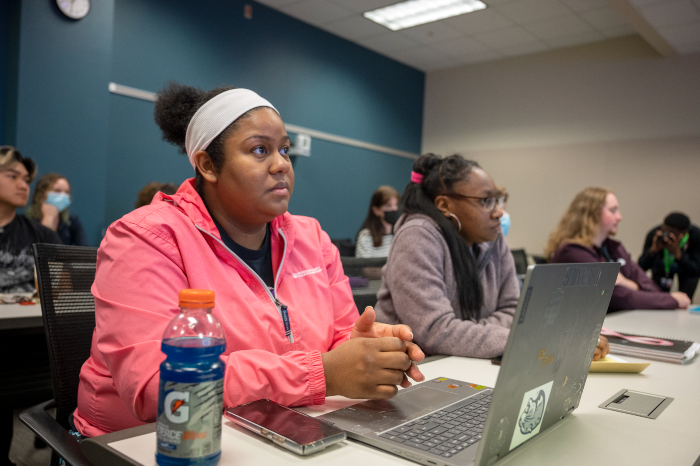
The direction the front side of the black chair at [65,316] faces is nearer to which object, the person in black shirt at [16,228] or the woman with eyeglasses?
the woman with eyeglasses

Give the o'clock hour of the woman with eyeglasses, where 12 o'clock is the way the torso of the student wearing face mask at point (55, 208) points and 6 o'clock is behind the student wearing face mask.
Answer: The woman with eyeglasses is roughly at 1 o'clock from the student wearing face mask.

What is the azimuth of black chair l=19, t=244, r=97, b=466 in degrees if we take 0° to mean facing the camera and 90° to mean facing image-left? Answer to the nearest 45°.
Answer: approximately 315°

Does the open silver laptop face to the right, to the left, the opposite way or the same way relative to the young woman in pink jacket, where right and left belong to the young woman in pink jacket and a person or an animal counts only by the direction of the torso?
the opposite way

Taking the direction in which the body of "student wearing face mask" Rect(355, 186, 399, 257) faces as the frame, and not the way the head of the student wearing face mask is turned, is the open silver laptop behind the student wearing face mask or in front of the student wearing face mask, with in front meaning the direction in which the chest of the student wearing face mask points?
in front

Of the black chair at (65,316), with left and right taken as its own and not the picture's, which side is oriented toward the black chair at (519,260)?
left

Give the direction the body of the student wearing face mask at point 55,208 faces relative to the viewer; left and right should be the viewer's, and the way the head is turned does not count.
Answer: facing the viewer and to the right of the viewer

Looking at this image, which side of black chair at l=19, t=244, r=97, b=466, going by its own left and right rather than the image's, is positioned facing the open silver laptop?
front

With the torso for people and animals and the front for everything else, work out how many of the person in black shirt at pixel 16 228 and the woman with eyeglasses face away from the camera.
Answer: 0

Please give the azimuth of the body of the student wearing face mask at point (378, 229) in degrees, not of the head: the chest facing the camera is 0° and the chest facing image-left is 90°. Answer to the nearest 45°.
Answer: approximately 315°

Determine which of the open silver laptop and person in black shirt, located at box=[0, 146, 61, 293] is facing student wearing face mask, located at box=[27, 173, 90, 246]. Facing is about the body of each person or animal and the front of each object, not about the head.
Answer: the open silver laptop

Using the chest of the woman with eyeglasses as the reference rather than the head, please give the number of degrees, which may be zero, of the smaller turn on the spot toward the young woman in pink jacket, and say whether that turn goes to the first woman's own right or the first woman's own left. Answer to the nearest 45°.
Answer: approximately 90° to the first woman's own right

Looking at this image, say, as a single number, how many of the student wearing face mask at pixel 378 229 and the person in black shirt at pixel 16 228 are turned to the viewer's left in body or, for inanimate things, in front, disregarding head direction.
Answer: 0
